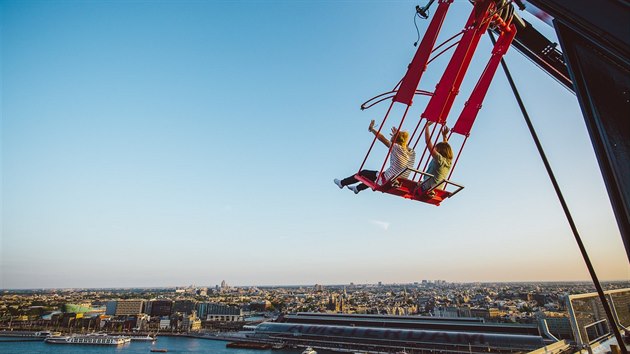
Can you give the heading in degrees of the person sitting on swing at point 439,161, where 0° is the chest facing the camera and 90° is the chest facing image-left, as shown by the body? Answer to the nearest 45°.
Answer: approximately 135°

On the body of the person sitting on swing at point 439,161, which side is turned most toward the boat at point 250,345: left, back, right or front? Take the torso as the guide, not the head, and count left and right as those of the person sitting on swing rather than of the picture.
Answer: front

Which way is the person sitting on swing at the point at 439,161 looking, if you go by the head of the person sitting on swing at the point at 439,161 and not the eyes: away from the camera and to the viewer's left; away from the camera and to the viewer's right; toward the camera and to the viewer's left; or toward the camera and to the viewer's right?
away from the camera and to the viewer's left
